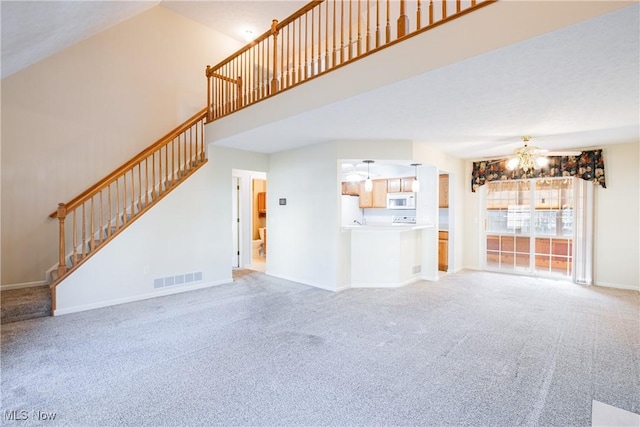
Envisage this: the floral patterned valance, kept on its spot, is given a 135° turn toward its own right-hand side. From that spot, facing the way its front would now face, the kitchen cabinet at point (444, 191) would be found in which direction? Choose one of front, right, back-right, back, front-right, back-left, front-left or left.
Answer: front-left

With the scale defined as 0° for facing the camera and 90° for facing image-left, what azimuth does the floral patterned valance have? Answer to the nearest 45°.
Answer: approximately 0°

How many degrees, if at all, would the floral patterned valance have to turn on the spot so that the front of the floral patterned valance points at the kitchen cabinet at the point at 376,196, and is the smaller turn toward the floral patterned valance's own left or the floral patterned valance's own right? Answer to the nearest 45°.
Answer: approximately 90° to the floral patterned valance's own right

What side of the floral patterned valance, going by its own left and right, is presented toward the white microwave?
right

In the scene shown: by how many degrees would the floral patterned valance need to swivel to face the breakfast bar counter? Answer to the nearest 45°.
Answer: approximately 45° to its right

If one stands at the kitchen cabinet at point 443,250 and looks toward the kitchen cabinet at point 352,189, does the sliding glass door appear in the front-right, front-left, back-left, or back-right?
back-right

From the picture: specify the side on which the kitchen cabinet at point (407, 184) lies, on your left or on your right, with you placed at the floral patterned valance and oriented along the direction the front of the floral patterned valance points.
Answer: on your right

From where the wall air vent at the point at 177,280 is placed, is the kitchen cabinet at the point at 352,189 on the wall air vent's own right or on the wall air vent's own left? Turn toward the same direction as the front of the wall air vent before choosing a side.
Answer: on the wall air vent's own left
